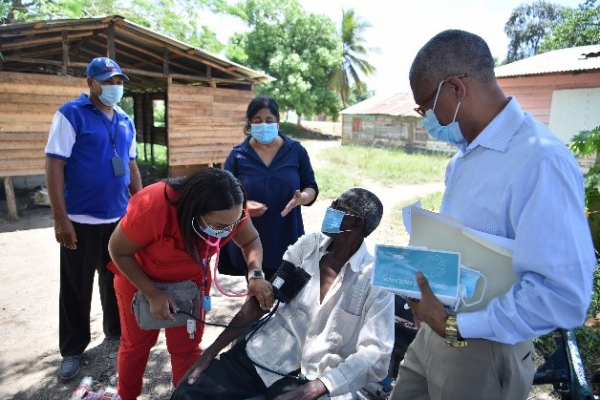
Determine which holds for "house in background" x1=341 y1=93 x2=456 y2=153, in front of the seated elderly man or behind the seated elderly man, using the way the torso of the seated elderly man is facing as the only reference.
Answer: behind

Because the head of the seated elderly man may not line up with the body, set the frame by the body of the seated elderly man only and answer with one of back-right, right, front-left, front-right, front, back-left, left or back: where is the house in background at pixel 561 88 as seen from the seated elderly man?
back

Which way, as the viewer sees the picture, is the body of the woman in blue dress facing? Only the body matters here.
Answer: toward the camera

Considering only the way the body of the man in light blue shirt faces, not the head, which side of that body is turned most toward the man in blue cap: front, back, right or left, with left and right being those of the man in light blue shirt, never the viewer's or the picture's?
front

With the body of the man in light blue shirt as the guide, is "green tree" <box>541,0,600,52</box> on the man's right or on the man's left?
on the man's right

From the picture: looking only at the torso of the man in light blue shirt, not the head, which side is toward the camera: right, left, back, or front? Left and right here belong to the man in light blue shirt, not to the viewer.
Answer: left

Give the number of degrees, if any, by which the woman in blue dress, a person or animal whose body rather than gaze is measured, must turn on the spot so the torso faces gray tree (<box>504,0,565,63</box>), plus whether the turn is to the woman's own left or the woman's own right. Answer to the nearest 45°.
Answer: approximately 135° to the woman's own left

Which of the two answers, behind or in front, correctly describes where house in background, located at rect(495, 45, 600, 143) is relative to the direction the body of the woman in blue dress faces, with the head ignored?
behind

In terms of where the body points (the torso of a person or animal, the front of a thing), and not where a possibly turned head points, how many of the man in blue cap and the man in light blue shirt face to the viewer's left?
1

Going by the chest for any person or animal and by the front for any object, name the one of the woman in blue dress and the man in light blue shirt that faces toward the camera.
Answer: the woman in blue dress

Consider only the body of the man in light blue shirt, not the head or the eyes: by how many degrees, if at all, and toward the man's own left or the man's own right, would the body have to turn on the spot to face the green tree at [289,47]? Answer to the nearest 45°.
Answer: approximately 45° to the man's own right

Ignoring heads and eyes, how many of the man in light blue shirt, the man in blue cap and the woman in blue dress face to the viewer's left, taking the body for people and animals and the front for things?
1

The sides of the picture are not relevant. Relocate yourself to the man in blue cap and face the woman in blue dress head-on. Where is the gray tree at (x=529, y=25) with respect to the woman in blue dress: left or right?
left

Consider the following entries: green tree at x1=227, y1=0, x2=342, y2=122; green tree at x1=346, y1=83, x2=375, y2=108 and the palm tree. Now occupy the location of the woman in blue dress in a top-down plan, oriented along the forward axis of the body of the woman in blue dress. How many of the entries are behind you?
3

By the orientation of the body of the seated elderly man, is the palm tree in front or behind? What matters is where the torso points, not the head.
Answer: behind

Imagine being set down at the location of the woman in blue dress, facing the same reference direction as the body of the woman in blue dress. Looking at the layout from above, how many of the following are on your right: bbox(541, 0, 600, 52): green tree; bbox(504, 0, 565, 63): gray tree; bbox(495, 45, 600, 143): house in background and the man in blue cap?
1

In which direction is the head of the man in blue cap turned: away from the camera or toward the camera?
toward the camera

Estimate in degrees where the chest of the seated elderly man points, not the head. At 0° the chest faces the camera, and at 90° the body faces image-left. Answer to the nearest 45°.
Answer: approximately 45°
